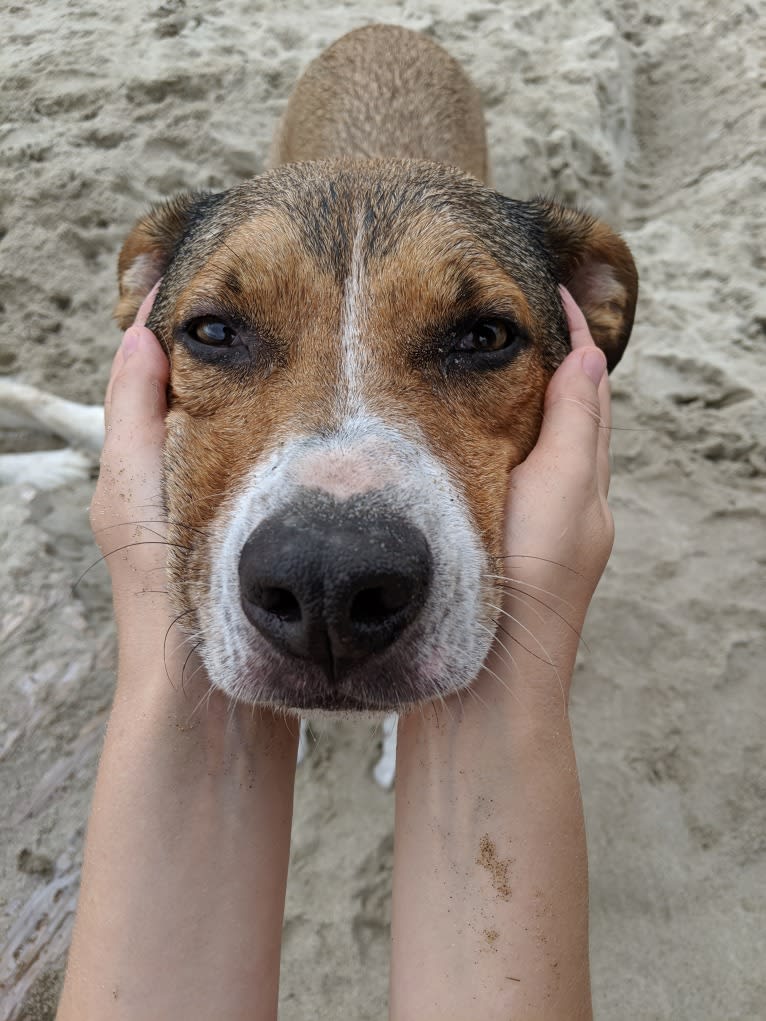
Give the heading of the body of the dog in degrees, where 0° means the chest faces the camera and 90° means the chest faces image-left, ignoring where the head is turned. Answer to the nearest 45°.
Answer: approximately 0°
